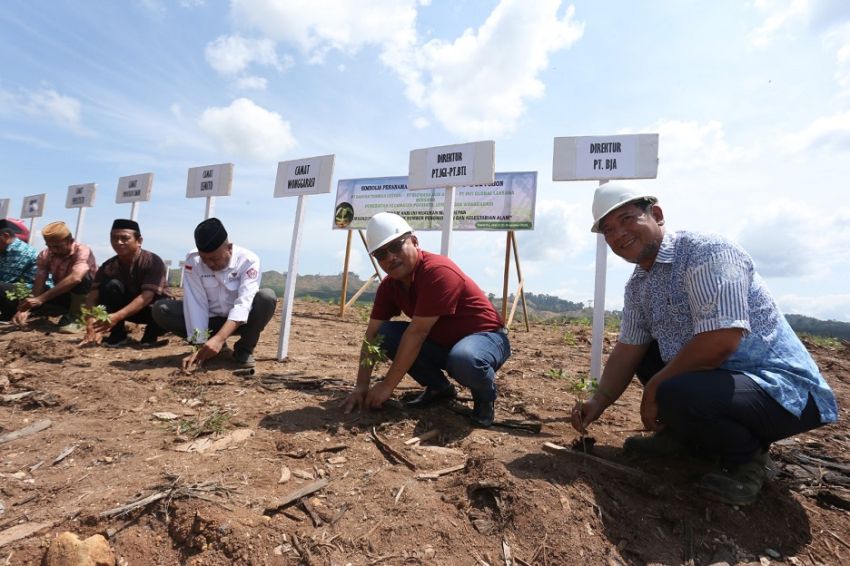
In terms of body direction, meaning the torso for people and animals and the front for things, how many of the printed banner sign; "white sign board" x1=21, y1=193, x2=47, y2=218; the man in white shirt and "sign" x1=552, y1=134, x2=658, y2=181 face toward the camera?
4

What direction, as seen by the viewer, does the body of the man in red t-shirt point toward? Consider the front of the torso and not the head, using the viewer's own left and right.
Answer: facing the viewer and to the left of the viewer

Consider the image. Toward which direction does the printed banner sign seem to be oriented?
toward the camera

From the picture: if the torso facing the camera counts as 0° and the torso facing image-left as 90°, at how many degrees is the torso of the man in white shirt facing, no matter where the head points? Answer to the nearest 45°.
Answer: approximately 0°

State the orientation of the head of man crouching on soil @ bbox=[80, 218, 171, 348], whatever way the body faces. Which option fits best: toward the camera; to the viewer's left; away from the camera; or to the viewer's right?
toward the camera

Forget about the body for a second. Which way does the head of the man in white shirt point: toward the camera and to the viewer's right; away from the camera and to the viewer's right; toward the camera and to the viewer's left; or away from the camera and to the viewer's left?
toward the camera and to the viewer's left

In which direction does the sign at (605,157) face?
toward the camera

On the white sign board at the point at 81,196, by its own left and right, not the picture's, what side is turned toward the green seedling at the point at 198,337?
front

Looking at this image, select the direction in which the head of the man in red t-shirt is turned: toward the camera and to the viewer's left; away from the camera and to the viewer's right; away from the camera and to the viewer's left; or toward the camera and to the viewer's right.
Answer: toward the camera and to the viewer's left

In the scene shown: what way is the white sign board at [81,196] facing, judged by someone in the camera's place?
facing the viewer

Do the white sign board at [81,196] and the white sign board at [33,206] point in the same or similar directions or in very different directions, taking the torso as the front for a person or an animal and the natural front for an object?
same or similar directions

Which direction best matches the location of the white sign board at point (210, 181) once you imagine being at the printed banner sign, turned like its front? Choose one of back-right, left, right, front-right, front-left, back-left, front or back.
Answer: front-right

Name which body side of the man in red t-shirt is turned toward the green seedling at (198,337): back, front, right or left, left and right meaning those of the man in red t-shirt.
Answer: right

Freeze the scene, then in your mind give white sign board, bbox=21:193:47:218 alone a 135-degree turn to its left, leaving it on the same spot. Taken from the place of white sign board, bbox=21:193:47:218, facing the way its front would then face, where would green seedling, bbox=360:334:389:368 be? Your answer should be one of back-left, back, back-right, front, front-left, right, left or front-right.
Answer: back-right

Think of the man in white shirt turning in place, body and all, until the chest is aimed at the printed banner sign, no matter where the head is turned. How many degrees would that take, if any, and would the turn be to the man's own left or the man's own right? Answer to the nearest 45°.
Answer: approximately 135° to the man's own left
